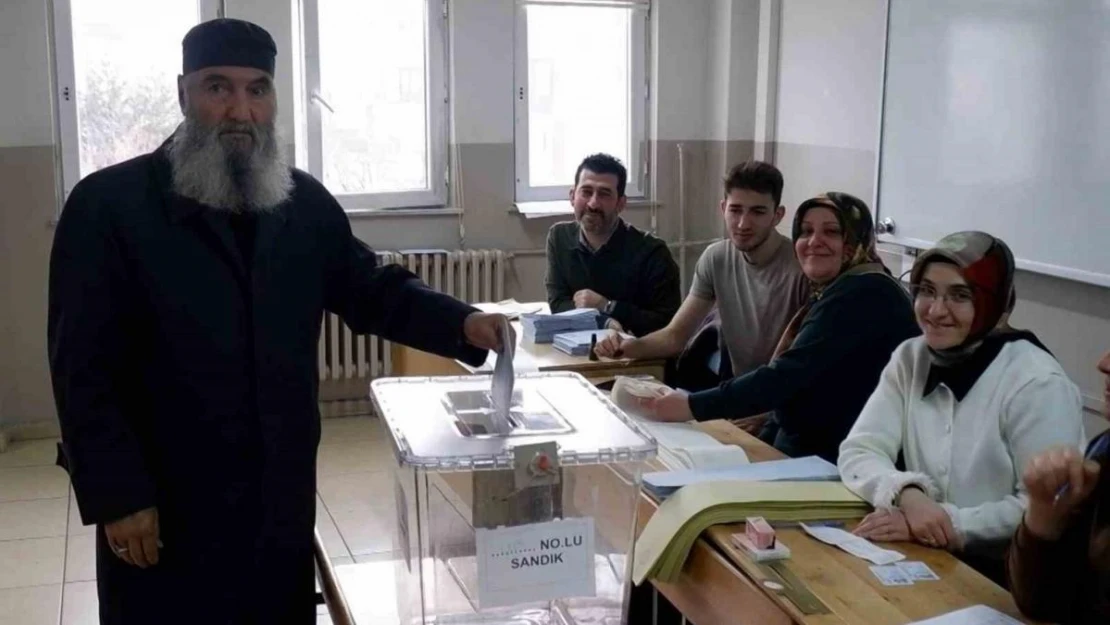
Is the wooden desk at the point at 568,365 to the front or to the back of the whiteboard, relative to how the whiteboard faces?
to the front

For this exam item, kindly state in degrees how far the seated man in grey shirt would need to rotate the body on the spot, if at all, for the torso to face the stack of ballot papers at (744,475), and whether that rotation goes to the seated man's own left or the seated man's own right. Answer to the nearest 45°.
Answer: approximately 45° to the seated man's own left

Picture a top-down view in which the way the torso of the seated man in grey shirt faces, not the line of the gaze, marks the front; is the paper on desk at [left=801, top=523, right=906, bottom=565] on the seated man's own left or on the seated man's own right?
on the seated man's own left

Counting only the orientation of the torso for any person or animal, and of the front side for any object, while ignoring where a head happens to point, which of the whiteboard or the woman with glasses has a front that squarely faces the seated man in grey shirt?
the whiteboard

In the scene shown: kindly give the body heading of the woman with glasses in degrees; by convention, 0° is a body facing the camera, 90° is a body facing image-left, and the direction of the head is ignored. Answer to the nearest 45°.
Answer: approximately 45°

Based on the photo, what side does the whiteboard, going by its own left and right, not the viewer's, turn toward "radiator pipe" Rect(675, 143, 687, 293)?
right

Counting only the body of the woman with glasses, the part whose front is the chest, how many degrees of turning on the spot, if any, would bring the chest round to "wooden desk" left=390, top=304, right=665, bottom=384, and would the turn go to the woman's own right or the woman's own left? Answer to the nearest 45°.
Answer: approximately 90° to the woman's own right

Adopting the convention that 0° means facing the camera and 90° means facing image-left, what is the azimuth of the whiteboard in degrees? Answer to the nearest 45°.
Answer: approximately 45°

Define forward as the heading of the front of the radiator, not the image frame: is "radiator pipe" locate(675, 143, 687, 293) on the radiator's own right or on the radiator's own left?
on the radiator's own left
